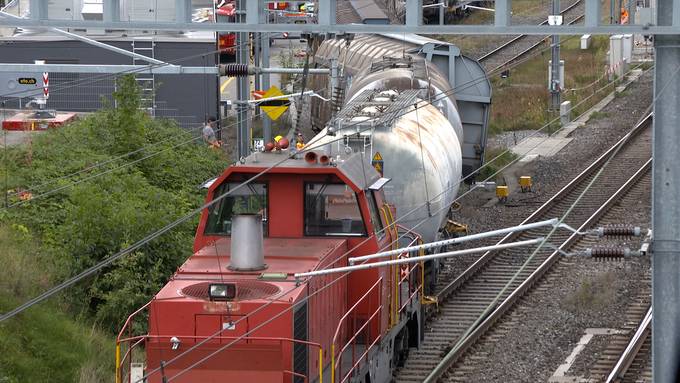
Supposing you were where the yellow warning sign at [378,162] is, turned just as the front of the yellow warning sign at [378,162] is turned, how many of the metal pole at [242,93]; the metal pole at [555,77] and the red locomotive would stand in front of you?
1

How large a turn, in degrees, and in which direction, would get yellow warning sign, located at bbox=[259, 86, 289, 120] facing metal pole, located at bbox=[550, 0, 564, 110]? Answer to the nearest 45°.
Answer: approximately 135° to its left

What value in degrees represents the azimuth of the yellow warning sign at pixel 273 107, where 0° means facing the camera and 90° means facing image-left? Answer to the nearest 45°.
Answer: approximately 0°

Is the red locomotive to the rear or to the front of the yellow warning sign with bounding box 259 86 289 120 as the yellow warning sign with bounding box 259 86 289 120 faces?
to the front

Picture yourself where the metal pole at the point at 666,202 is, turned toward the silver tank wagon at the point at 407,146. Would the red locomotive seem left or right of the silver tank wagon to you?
left

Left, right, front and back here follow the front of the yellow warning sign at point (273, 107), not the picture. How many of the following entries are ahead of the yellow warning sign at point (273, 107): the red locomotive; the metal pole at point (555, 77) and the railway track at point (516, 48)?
1

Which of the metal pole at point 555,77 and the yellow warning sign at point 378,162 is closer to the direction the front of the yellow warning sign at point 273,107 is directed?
the yellow warning sign

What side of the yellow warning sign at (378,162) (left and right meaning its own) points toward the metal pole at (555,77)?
back

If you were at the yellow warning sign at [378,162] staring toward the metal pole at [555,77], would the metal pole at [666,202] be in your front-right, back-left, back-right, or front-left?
back-right

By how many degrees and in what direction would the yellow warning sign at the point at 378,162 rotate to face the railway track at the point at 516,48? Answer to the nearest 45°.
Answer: approximately 180°

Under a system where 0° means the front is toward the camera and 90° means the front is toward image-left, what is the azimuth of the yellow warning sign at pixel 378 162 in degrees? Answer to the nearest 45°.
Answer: approximately 0°

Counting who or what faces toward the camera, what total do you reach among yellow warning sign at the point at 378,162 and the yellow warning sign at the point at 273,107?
2
